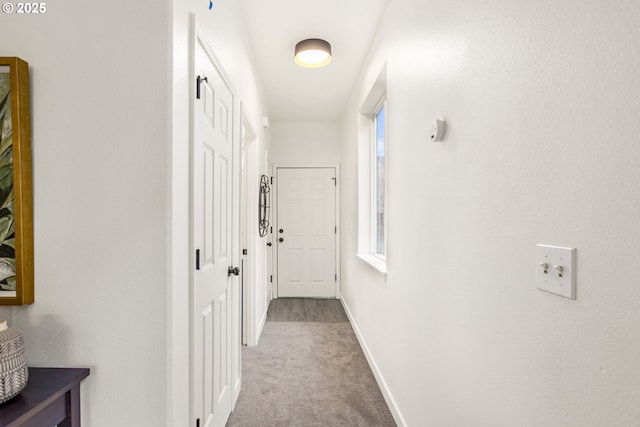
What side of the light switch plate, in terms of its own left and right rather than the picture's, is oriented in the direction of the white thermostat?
right

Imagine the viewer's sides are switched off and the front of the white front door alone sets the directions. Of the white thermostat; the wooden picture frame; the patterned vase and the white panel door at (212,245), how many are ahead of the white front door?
4

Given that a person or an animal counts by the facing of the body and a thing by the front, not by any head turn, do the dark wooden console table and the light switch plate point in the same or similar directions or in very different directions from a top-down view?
very different directions

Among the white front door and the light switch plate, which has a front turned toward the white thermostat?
the white front door

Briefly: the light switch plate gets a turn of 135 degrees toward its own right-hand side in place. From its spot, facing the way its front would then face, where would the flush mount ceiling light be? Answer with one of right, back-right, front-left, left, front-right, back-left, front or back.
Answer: front-left

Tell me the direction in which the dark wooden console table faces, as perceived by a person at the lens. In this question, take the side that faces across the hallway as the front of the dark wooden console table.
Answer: facing the viewer and to the right of the viewer

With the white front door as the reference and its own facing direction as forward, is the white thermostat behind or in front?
in front

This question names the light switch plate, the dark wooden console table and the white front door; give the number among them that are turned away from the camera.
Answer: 0

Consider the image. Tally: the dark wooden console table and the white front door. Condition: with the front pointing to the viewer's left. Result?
0

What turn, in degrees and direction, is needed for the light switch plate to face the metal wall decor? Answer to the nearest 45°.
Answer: approximately 90° to its right

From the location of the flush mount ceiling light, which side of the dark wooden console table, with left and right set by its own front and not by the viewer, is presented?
left

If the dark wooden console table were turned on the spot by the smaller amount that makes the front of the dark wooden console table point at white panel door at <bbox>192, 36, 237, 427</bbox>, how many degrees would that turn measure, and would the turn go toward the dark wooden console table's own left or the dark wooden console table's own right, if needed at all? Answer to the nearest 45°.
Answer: approximately 90° to the dark wooden console table's own left

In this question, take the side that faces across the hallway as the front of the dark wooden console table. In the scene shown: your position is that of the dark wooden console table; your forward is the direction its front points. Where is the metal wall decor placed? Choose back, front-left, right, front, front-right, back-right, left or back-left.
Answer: left

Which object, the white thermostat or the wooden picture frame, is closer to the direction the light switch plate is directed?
the wooden picture frame

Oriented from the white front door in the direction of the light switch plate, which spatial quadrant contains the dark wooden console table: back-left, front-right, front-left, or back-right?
front-right

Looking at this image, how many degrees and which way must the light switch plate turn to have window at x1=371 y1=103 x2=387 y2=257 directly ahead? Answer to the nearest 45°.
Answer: approximately 90° to its right

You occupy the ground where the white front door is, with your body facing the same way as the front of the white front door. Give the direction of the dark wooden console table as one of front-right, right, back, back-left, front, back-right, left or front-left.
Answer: front

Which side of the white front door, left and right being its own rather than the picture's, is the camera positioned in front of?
front
